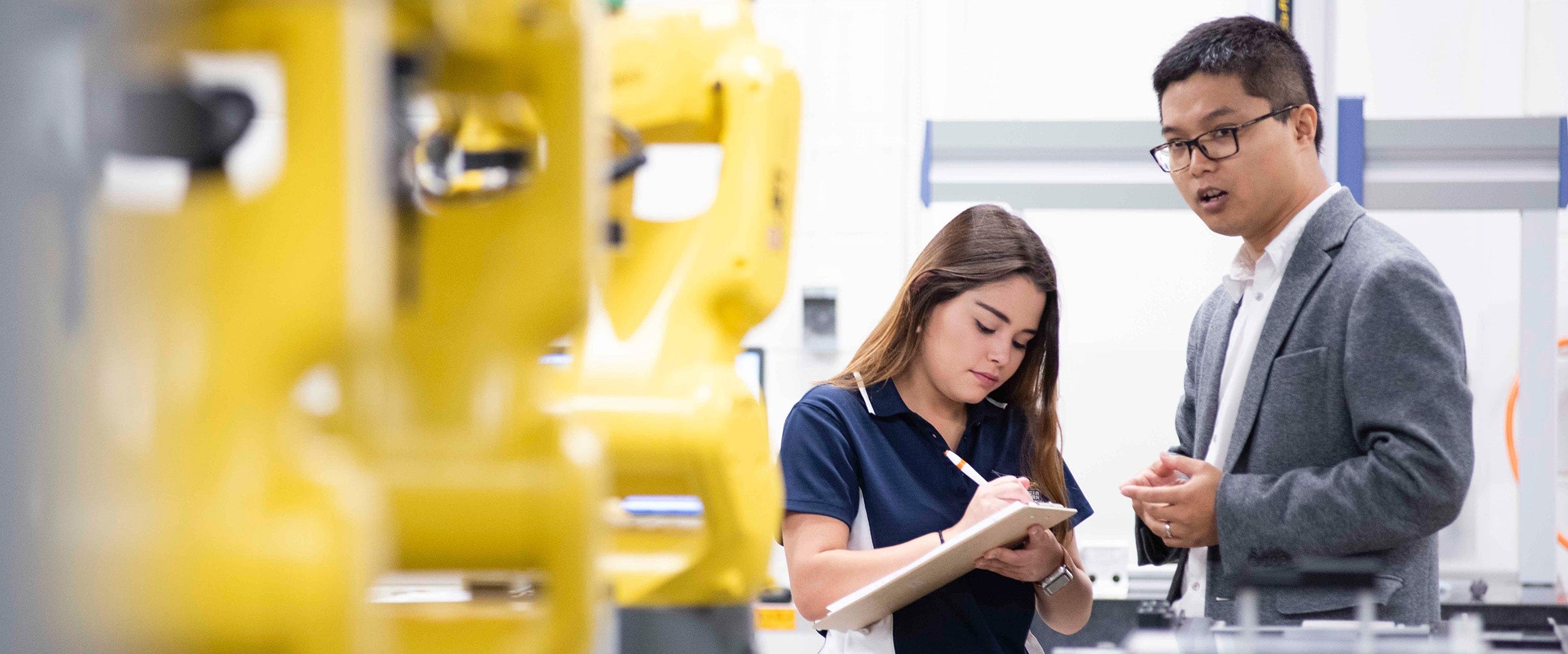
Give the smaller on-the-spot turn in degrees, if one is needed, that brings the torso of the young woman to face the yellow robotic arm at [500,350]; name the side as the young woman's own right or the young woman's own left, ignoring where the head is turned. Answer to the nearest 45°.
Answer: approximately 45° to the young woman's own right

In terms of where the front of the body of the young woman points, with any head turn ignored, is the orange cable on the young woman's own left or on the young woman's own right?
on the young woman's own left

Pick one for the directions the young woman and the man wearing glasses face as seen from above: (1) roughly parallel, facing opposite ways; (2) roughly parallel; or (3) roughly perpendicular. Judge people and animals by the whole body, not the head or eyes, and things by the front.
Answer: roughly perpendicular

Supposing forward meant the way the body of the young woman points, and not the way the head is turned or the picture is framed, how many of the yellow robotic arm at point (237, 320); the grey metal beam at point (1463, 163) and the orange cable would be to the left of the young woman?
2

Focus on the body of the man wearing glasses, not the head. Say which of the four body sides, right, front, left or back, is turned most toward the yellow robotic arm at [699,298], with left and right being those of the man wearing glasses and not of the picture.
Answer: front

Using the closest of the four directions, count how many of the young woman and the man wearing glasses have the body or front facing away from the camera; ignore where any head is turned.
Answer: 0

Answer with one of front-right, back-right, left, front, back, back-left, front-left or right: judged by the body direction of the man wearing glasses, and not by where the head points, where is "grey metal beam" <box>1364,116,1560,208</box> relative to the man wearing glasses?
back-right

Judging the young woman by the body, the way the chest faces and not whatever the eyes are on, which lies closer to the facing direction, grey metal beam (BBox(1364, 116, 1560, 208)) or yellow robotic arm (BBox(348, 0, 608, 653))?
the yellow robotic arm

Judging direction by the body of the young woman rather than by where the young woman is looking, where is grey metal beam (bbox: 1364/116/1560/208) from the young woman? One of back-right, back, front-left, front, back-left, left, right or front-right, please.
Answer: left

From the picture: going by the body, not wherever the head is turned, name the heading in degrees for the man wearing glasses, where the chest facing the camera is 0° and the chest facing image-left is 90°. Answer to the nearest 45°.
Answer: approximately 45°

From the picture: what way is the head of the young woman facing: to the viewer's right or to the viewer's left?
to the viewer's right
